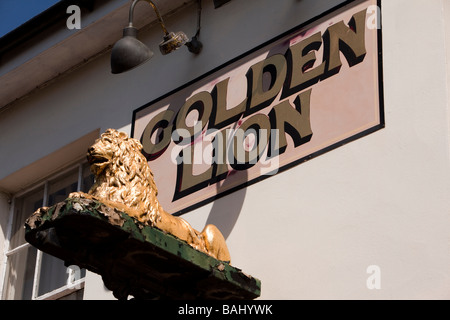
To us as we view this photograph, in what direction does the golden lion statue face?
facing the viewer and to the left of the viewer

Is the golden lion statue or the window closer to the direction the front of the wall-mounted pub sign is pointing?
the golden lion statue

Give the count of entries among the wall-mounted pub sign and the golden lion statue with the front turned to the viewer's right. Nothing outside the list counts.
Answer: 0

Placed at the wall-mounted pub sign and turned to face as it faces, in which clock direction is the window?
The window is roughly at 3 o'clock from the wall-mounted pub sign.
